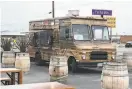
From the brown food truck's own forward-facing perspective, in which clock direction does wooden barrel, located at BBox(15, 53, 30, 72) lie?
The wooden barrel is roughly at 4 o'clock from the brown food truck.

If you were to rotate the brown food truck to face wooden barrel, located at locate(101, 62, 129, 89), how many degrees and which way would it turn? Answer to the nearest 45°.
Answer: approximately 45° to its right

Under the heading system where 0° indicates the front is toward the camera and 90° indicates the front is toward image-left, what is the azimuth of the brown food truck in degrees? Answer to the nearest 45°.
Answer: approximately 315°

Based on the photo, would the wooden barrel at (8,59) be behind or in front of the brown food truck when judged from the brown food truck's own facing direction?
behind
